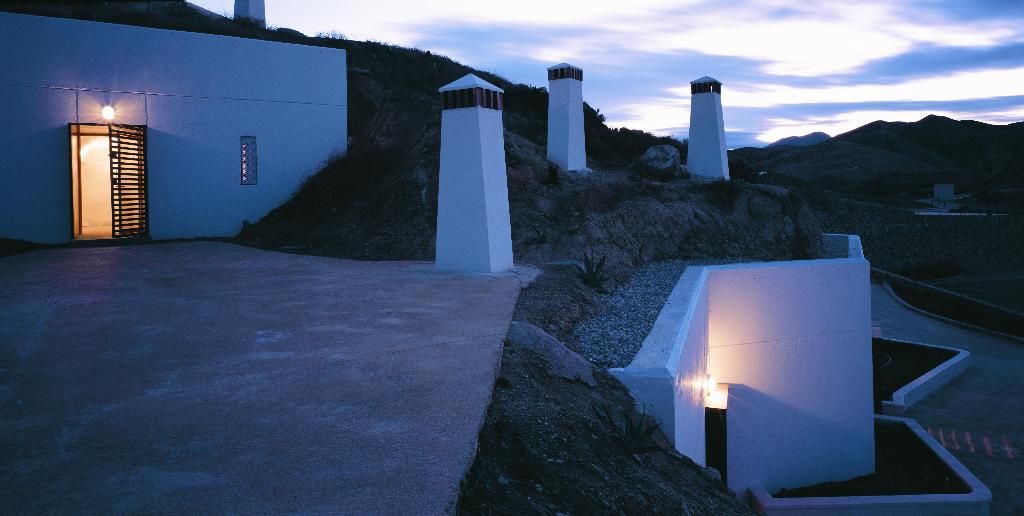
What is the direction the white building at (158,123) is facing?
toward the camera

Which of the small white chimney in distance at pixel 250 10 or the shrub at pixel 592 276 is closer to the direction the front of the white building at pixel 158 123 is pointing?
the shrub

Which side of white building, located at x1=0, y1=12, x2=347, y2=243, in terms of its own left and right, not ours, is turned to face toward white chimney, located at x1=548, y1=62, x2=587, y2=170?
left

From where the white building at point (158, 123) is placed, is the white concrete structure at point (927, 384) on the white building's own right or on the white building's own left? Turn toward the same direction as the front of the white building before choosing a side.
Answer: on the white building's own left

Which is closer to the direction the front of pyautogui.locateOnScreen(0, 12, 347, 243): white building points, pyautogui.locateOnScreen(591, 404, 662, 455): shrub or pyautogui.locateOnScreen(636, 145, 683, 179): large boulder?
the shrub

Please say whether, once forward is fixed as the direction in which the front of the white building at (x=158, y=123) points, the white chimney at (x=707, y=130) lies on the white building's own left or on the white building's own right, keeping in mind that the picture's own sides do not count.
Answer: on the white building's own left

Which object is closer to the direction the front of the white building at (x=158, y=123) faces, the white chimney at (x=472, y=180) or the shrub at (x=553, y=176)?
the white chimney

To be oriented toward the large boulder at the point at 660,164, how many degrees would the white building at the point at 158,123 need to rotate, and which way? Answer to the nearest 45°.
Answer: approximately 90° to its left

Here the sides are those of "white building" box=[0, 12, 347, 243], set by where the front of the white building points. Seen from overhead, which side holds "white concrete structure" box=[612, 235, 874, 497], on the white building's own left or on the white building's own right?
on the white building's own left

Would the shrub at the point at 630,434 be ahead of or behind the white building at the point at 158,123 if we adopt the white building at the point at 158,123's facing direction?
ahead
